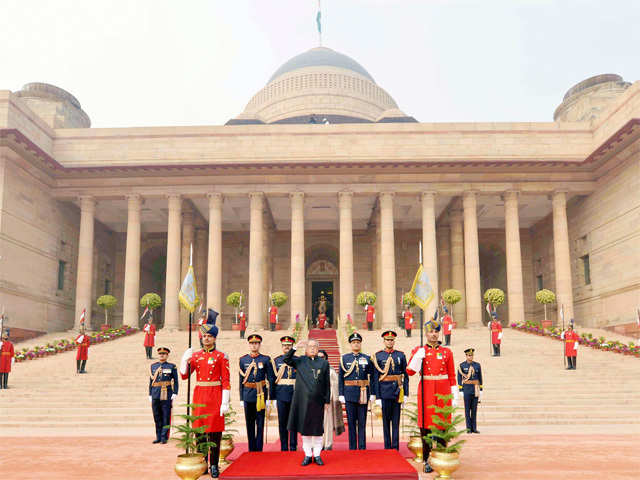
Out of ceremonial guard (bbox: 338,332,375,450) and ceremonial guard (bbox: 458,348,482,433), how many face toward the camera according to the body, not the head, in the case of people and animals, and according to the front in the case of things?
2

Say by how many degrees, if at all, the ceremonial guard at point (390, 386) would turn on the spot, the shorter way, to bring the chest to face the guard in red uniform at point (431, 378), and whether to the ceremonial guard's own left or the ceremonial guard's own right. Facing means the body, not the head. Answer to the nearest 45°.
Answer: approximately 45° to the ceremonial guard's own left

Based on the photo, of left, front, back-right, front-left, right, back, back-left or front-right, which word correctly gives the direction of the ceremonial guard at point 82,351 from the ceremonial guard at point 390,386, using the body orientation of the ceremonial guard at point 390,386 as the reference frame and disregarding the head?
back-right

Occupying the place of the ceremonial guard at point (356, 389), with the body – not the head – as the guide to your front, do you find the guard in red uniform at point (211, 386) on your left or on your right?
on your right

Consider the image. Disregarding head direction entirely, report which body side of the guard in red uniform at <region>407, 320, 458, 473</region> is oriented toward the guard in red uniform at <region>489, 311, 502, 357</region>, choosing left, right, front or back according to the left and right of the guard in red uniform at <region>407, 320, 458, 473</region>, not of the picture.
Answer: back
